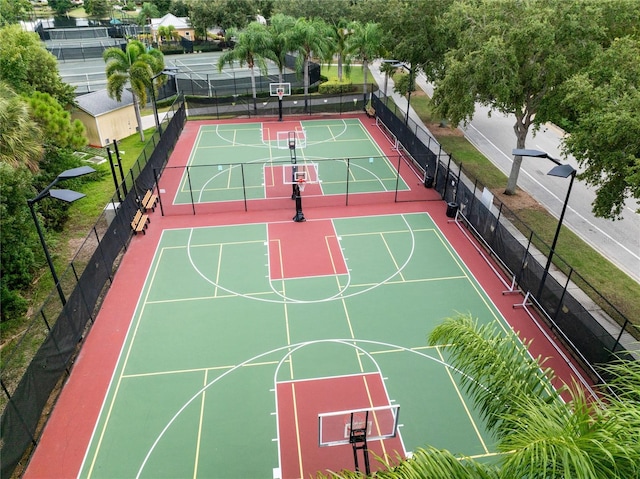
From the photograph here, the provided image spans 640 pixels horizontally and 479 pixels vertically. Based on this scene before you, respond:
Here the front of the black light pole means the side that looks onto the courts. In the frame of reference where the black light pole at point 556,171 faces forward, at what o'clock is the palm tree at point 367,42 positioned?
The palm tree is roughly at 2 o'clock from the black light pole.

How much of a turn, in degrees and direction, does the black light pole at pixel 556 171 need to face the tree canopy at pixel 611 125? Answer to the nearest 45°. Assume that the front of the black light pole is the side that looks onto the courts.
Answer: approximately 135° to its right

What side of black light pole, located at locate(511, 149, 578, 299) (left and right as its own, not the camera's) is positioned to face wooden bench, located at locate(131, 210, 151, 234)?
front

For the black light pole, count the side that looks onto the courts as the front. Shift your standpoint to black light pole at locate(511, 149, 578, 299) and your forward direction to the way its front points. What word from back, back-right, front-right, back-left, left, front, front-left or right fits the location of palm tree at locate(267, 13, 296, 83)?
front-right

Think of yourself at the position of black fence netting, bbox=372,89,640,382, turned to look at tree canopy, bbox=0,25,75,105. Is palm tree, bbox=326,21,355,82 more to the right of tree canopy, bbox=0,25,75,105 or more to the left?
right

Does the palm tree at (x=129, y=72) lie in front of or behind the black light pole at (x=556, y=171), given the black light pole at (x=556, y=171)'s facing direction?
in front

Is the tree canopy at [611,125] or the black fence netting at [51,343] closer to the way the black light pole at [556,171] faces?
the black fence netting

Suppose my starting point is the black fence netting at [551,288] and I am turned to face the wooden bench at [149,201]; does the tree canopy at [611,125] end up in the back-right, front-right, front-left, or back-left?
back-right

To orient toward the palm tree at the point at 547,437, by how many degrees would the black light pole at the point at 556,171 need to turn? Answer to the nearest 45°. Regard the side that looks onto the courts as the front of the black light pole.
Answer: approximately 90° to its left

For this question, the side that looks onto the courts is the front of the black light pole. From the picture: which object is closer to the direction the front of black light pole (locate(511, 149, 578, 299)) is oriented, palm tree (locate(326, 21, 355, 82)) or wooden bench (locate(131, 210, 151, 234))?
the wooden bench

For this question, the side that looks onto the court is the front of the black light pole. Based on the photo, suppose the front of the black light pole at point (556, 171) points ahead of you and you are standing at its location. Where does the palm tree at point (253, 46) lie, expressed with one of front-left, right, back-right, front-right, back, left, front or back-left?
front-right

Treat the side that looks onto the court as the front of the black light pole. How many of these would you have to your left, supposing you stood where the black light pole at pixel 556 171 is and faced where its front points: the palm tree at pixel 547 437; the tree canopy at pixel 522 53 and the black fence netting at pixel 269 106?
1

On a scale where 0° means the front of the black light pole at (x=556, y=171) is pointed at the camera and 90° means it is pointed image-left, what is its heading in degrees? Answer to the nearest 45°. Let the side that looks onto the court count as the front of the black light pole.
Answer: approximately 90°
